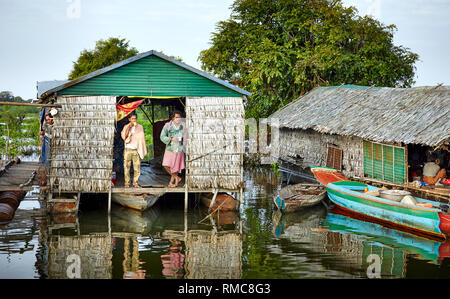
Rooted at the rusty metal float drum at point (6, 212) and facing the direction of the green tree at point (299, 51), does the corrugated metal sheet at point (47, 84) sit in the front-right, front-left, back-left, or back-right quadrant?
front-left

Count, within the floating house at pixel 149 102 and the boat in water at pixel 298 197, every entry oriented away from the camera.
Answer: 0

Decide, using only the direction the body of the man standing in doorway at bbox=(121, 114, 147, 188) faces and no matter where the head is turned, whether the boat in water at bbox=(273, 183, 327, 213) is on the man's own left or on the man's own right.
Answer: on the man's own left

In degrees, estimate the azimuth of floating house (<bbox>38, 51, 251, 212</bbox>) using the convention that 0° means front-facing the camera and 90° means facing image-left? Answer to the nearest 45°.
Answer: approximately 0°

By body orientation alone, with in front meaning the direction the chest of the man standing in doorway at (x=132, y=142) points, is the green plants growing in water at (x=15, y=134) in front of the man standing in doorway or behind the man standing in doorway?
behind

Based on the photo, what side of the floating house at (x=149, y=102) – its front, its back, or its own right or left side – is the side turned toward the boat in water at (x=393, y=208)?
left

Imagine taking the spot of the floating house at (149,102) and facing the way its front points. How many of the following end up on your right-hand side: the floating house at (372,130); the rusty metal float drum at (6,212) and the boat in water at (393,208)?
1

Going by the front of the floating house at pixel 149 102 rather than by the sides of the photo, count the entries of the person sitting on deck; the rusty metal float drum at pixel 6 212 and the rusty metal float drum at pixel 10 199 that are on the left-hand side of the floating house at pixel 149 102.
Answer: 1

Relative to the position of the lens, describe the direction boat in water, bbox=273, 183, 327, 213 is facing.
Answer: facing the viewer and to the left of the viewer

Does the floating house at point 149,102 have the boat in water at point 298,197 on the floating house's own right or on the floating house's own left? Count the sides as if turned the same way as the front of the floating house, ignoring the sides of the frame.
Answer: on the floating house's own left

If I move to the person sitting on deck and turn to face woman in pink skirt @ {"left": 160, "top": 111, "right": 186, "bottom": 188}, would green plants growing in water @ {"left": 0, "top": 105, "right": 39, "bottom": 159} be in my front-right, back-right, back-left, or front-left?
front-right

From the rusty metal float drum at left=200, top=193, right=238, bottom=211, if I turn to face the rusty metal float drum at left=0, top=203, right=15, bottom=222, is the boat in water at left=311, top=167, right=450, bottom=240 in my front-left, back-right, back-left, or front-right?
back-left

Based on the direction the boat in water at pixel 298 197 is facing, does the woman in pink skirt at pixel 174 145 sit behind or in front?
in front

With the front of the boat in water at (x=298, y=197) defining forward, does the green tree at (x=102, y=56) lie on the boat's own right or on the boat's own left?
on the boat's own right

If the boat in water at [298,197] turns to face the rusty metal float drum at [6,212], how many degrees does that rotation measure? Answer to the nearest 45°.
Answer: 0° — it already faces it
